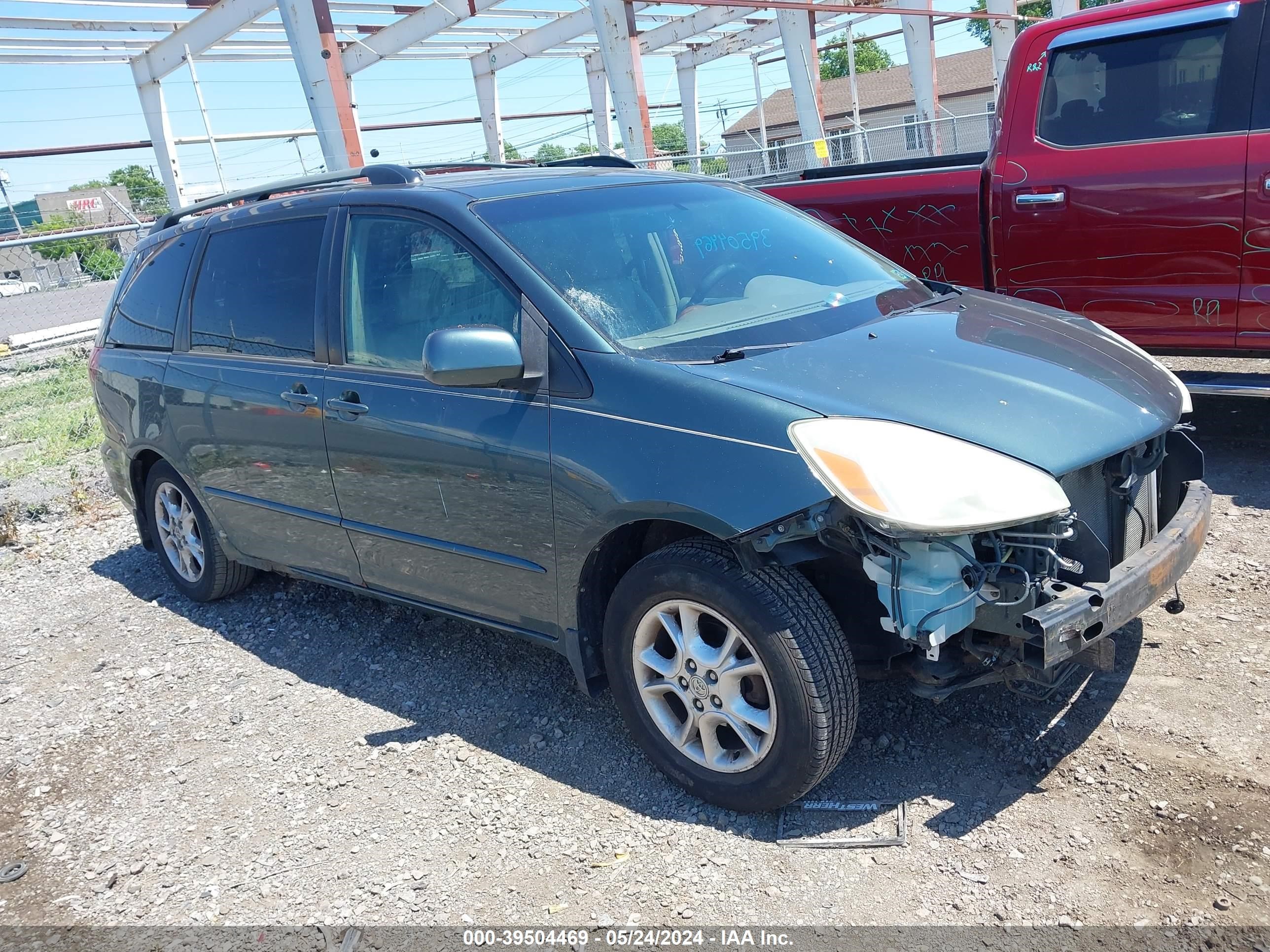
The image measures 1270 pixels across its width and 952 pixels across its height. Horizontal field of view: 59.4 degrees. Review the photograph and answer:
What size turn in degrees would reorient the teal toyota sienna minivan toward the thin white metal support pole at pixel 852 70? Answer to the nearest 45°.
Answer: approximately 135° to its left

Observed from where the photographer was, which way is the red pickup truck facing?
facing to the right of the viewer

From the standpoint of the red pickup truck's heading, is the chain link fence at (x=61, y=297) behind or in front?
behind

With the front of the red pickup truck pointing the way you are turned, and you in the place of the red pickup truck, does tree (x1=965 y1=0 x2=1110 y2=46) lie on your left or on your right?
on your left

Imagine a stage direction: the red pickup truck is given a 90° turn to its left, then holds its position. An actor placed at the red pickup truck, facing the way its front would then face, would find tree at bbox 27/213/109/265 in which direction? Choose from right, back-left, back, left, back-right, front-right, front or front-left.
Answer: front-left

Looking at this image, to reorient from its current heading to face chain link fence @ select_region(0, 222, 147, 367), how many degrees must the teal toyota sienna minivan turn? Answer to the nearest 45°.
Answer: approximately 180°

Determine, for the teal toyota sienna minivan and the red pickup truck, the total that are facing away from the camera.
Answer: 0

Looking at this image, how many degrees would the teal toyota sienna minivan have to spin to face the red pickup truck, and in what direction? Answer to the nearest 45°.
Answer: approximately 90° to its left

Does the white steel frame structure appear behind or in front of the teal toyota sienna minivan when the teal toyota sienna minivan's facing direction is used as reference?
behind

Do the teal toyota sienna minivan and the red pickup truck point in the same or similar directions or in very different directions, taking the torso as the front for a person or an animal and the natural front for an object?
same or similar directions

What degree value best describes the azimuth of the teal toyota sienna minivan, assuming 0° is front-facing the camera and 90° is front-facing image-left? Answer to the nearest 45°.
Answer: approximately 315°

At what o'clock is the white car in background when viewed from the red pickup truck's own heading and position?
The white car in background is roughly at 7 o'clock from the red pickup truck.

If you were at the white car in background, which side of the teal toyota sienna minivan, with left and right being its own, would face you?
back

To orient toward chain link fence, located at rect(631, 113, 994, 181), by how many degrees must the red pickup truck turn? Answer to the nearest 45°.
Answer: approximately 90° to its left
